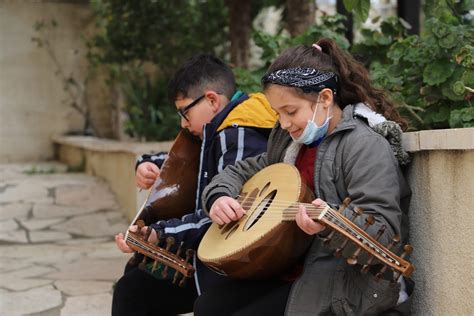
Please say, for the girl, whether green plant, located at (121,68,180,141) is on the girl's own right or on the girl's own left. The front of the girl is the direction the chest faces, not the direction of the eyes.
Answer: on the girl's own right

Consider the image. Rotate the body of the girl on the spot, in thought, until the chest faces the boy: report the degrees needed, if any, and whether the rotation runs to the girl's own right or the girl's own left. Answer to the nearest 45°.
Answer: approximately 90° to the girl's own right

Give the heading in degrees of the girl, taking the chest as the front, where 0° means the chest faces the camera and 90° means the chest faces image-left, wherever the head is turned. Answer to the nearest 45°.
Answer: approximately 45°

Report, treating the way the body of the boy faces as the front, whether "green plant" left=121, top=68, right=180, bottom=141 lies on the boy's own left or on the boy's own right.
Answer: on the boy's own right

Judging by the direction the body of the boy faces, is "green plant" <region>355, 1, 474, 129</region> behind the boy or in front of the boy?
behind

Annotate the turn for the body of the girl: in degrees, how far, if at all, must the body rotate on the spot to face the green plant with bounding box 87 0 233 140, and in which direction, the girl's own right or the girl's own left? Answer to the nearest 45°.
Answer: approximately 135° to the girl's own right
